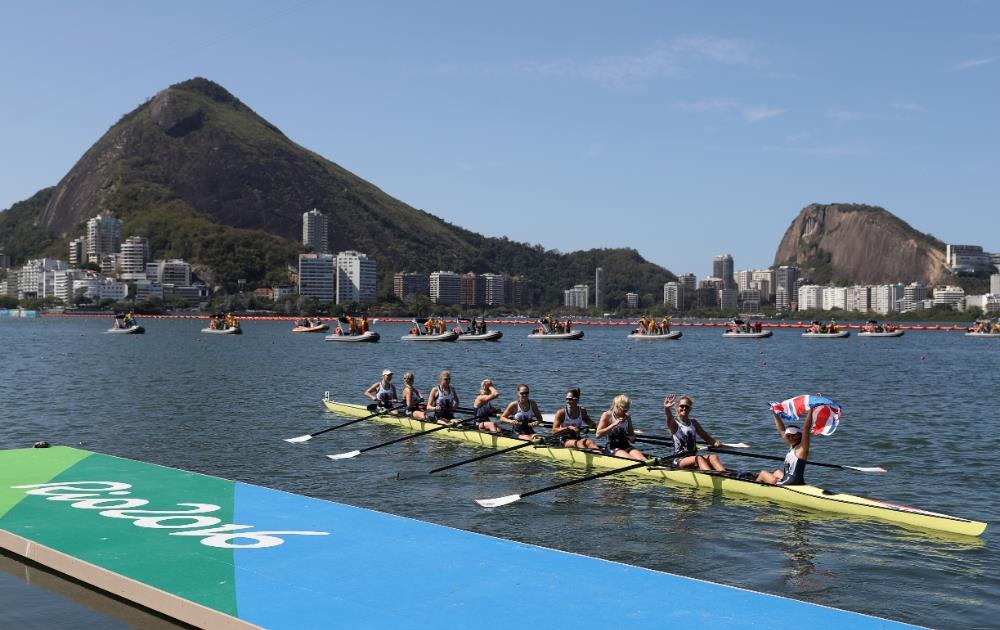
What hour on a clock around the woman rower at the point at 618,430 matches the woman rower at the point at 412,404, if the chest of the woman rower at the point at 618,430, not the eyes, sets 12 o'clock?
the woman rower at the point at 412,404 is roughly at 6 o'clock from the woman rower at the point at 618,430.

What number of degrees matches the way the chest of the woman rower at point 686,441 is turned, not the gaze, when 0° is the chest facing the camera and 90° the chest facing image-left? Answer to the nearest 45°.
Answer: approximately 315°

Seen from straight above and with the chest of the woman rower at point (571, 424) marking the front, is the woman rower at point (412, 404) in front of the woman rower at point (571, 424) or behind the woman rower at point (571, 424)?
behind

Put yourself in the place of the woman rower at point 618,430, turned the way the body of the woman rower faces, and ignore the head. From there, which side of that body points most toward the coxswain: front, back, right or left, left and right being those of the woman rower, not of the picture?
front

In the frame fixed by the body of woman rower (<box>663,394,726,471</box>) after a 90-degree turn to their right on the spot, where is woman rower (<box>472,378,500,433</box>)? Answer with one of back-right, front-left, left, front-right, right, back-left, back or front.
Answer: right

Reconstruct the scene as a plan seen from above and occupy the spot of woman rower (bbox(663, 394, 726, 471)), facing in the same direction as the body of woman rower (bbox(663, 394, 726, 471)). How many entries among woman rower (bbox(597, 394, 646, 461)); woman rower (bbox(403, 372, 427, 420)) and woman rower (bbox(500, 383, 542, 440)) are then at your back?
3

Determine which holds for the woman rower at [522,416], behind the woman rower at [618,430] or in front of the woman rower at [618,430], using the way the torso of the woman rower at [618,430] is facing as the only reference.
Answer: behind

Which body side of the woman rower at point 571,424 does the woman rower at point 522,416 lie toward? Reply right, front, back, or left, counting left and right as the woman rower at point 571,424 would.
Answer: back

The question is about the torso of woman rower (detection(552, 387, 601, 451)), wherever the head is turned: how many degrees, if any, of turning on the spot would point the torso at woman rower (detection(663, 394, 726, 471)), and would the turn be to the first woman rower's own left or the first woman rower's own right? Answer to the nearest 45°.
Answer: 0° — they already face them

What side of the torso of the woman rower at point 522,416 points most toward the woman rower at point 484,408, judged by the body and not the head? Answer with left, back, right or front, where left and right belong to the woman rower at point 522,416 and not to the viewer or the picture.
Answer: back

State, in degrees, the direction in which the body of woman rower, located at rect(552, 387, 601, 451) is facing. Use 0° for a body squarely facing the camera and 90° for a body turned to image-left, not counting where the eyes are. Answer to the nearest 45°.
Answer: approximately 315°
